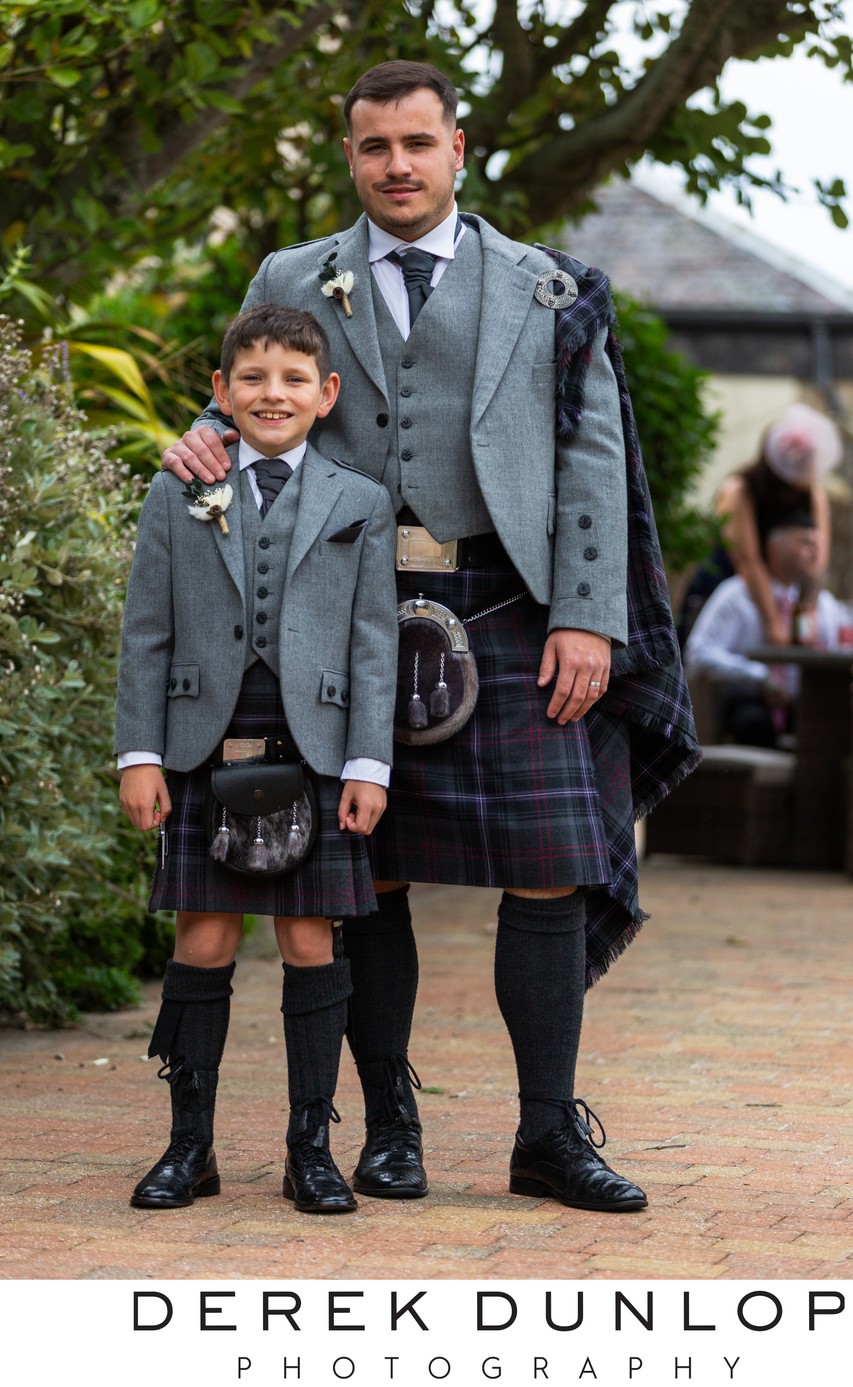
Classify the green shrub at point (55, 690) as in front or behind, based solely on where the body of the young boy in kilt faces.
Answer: behind

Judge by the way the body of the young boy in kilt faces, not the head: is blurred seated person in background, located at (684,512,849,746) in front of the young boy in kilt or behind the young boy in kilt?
behind

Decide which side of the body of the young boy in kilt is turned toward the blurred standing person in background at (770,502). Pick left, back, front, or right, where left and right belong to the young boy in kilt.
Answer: back

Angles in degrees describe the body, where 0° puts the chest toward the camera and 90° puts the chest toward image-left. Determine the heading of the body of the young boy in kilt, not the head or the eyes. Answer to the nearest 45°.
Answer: approximately 0°
